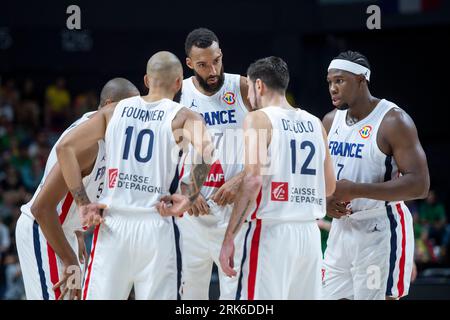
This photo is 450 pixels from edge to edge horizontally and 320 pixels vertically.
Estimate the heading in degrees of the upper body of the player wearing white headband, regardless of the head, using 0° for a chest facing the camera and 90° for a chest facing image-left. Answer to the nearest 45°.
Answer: approximately 45°

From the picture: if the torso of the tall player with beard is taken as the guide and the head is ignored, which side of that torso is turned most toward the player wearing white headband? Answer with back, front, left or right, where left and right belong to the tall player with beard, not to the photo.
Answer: left

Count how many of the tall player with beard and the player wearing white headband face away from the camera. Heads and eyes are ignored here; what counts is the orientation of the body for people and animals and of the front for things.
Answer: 0

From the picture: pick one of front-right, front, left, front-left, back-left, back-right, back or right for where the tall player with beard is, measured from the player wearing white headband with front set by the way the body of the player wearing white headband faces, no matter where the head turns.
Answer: front-right

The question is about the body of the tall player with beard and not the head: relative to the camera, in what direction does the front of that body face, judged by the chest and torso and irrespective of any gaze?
toward the camera
